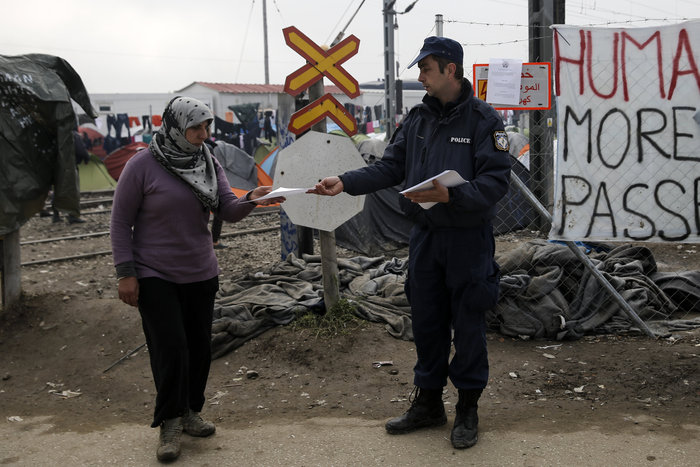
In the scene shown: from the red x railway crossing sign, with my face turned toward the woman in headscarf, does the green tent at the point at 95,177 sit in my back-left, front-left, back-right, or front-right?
back-right

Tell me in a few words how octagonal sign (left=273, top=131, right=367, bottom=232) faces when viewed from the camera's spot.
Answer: facing away from the viewer

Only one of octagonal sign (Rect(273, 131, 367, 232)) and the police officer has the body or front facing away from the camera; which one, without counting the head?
the octagonal sign

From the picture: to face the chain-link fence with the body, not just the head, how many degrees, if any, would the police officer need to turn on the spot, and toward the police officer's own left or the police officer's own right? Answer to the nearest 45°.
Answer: approximately 180°

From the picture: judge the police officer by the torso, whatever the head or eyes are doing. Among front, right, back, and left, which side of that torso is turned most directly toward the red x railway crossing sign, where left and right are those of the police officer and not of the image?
right

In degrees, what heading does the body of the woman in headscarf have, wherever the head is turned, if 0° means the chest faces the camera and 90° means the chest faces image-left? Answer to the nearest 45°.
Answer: approximately 315°

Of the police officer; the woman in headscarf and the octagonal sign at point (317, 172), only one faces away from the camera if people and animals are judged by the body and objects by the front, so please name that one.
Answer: the octagonal sign

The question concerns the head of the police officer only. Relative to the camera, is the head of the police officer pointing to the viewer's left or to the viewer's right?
to the viewer's left

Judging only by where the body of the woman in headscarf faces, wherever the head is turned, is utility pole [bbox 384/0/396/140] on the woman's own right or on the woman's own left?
on the woman's own left
